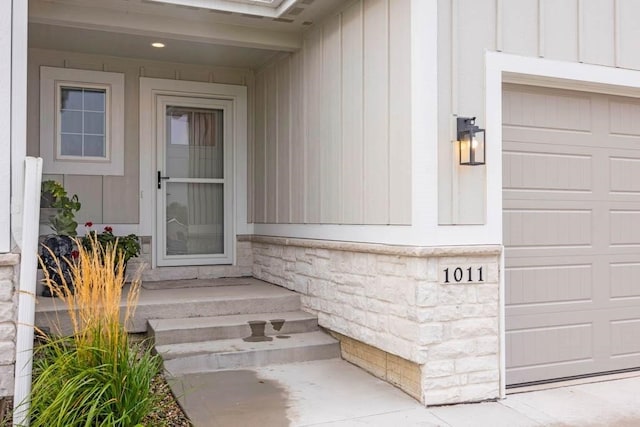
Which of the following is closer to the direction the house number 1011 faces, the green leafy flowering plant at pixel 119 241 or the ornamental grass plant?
the ornamental grass plant

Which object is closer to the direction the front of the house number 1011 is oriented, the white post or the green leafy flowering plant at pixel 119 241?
the white post

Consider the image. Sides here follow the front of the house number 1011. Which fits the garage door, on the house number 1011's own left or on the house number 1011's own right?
on the house number 1011's own left

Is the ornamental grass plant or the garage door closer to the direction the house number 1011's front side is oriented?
the ornamental grass plant

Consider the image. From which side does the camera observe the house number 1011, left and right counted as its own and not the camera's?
front

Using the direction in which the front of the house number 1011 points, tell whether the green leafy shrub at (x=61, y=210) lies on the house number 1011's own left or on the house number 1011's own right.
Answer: on the house number 1011's own right

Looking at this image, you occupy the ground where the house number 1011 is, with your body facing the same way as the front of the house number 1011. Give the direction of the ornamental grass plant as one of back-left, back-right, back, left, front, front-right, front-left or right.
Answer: front-right

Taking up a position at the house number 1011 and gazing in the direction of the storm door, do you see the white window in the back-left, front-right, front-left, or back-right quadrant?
front-left

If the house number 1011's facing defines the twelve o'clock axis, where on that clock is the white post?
The white post is roughly at 2 o'clock from the house number 1011.

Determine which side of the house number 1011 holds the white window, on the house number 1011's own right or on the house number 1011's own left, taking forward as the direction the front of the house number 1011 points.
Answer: on the house number 1011's own right
